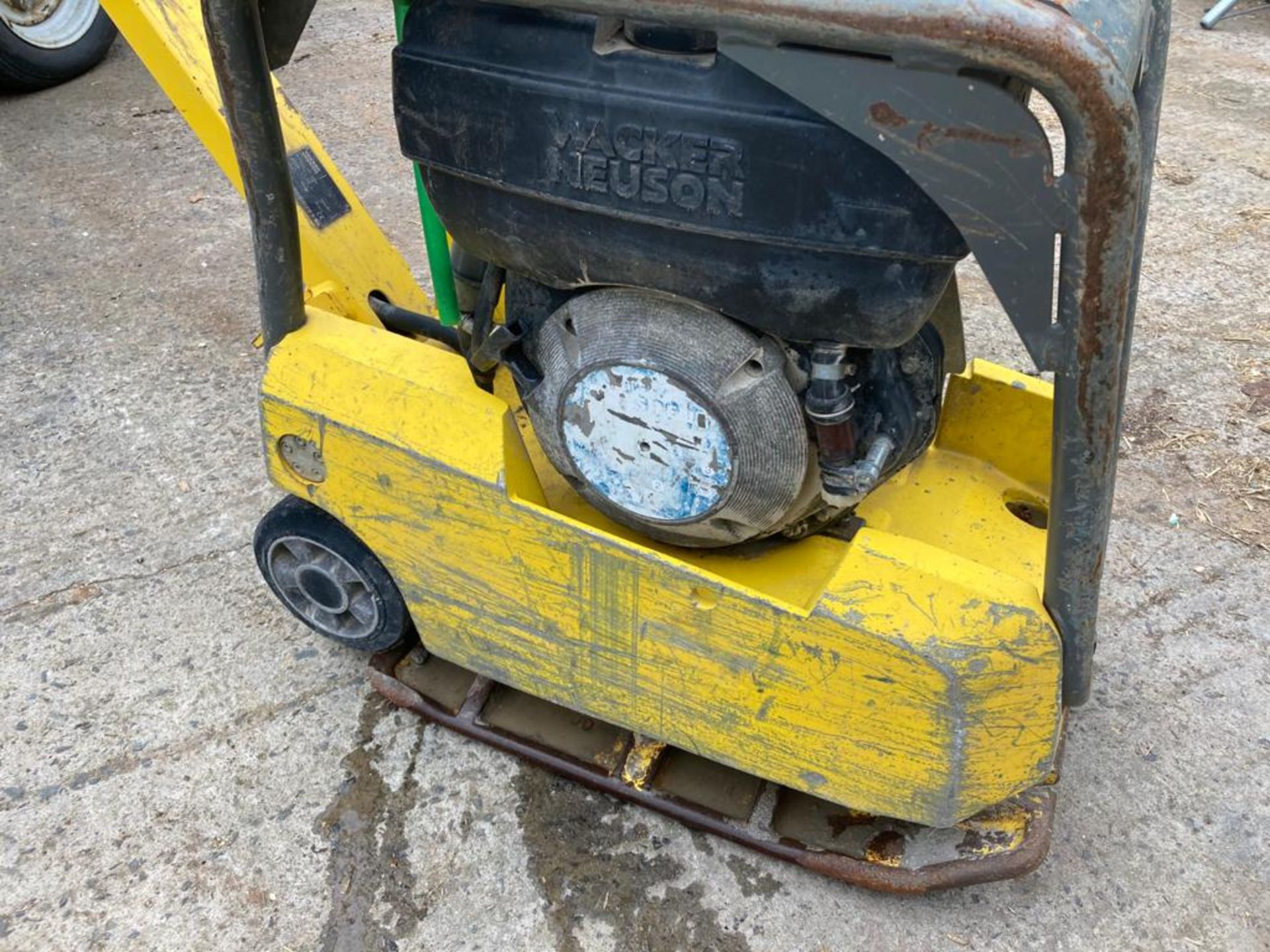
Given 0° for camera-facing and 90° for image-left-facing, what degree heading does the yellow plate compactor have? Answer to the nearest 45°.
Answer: approximately 315°

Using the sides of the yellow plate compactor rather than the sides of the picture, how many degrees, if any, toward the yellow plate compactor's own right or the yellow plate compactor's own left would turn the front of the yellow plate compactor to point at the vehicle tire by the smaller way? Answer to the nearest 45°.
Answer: approximately 180°
